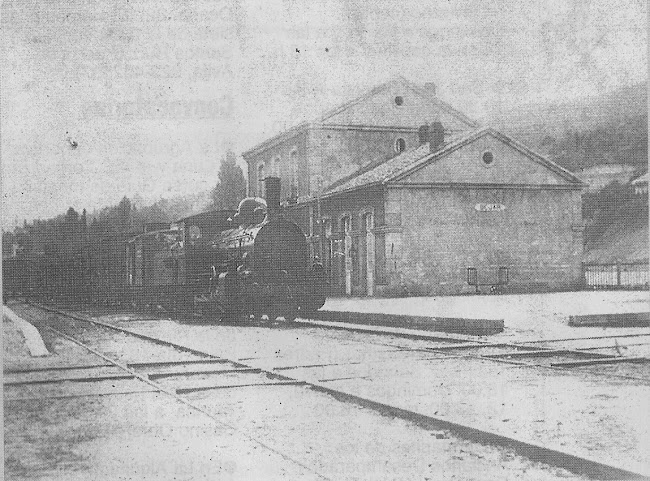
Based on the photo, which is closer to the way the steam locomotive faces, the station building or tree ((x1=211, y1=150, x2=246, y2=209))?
the station building

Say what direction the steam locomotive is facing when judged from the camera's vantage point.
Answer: facing the viewer and to the right of the viewer
